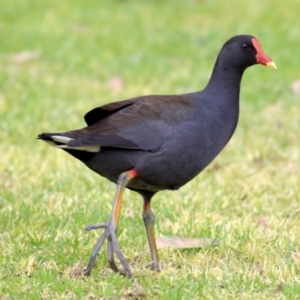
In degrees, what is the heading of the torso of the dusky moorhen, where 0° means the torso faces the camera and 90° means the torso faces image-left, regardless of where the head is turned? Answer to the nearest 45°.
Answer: approximately 270°
